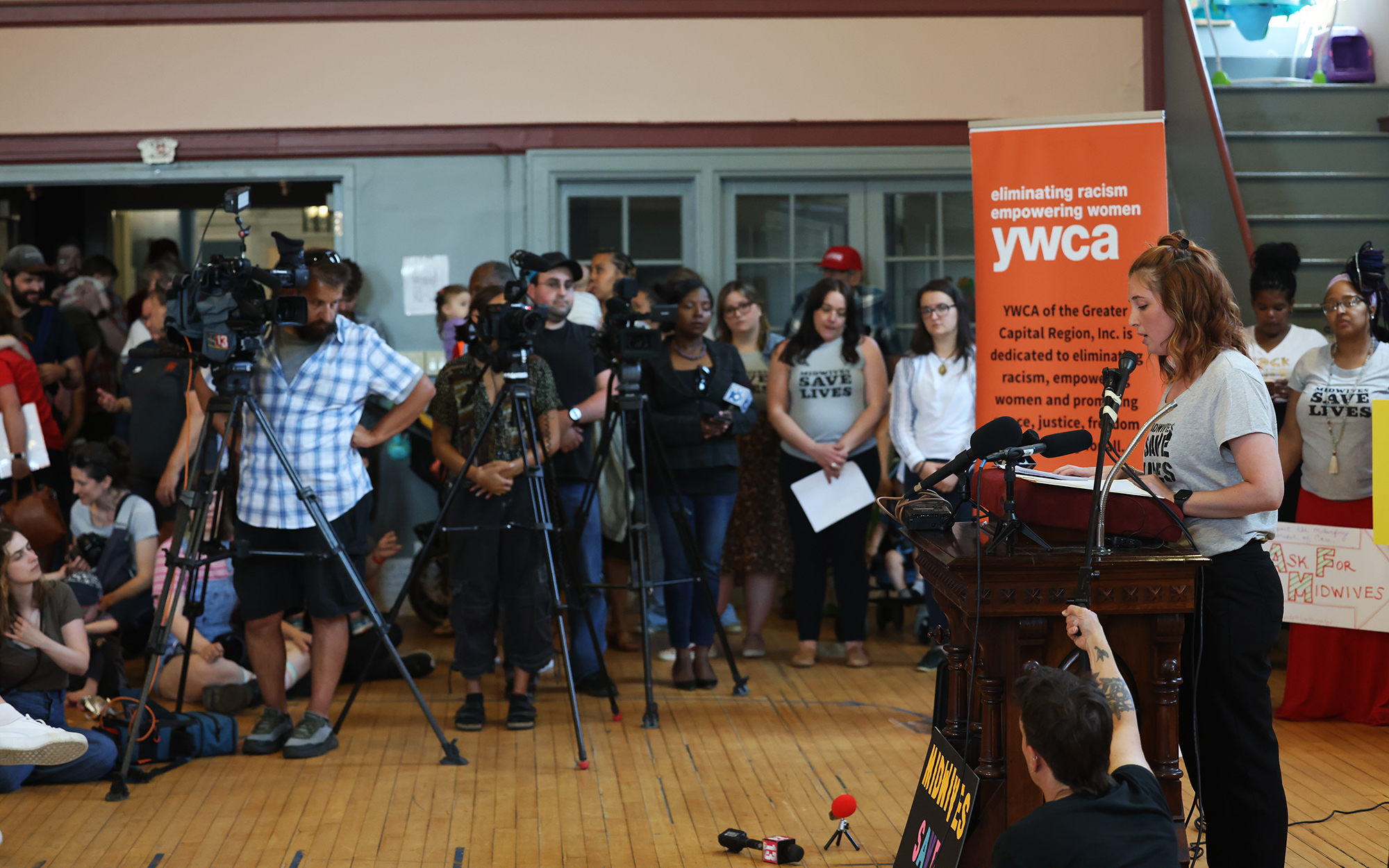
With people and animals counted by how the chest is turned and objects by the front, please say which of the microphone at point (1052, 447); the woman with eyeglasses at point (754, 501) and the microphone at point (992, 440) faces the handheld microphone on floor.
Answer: the woman with eyeglasses

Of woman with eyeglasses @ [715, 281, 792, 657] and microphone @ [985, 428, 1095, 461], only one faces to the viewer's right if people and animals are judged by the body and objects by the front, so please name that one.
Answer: the microphone

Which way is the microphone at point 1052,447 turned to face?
to the viewer's right

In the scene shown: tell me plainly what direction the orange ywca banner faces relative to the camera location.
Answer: facing the viewer

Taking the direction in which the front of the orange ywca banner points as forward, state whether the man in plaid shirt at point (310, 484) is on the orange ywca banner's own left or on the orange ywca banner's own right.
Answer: on the orange ywca banner's own right

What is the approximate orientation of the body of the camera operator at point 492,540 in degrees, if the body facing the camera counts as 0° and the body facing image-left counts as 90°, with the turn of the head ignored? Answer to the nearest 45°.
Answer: approximately 0°

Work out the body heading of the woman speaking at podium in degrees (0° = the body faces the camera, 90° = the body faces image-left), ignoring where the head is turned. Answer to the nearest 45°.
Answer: approximately 90°

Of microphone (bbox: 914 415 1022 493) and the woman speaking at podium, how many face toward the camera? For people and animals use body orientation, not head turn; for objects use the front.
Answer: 0

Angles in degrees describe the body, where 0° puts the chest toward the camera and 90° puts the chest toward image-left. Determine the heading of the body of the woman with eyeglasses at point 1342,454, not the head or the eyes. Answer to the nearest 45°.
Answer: approximately 0°

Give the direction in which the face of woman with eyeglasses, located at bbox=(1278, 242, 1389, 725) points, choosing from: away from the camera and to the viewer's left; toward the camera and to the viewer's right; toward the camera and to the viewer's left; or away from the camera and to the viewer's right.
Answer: toward the camera and to the viewer's left

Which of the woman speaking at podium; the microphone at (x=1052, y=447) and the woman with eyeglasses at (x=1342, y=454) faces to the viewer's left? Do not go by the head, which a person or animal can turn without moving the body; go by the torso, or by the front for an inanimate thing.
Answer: the woman speaking at podium
